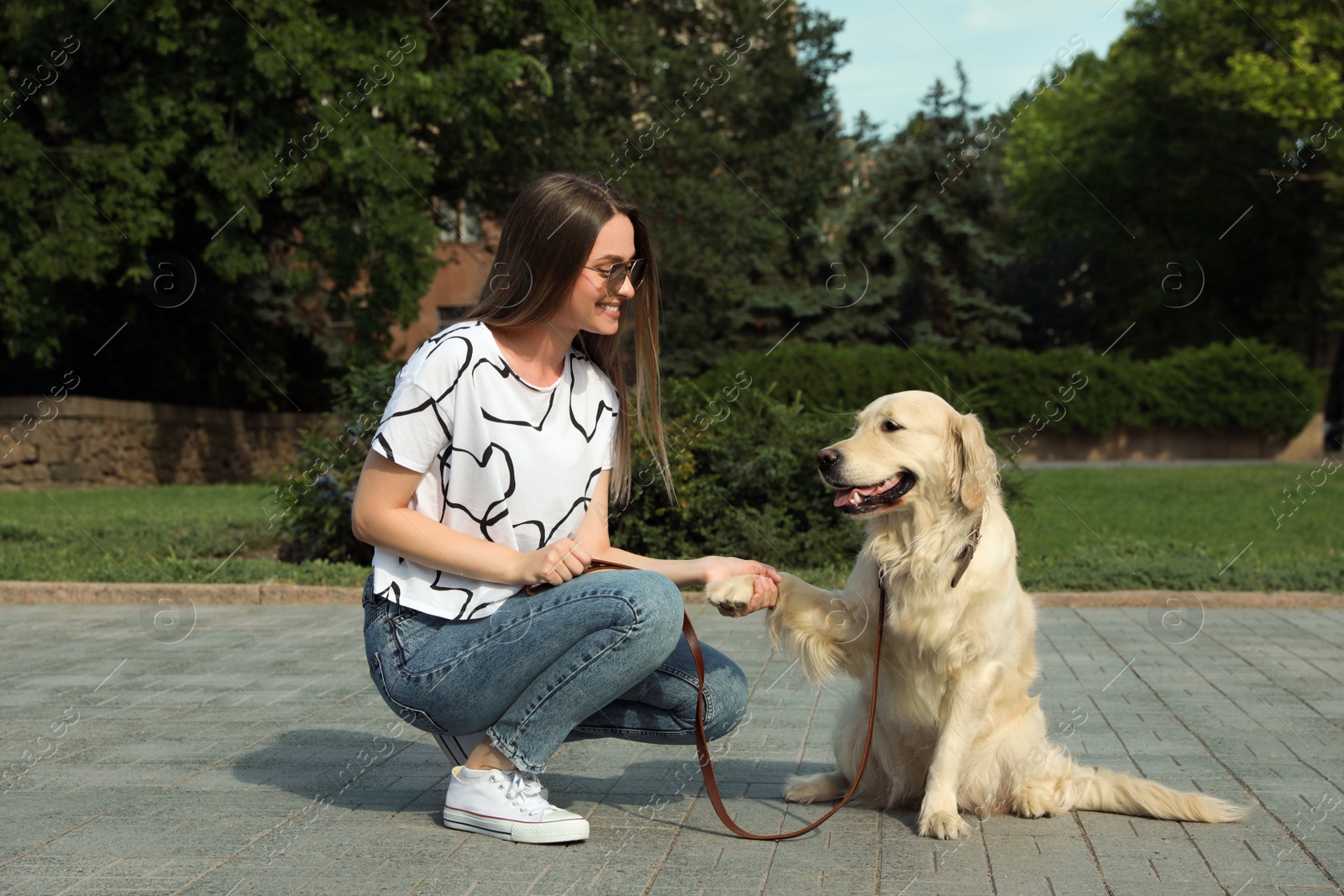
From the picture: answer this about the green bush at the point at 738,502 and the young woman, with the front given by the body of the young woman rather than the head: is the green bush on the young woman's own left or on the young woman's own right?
on the young woman's own left

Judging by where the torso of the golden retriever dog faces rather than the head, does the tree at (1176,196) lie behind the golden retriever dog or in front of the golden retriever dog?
behind

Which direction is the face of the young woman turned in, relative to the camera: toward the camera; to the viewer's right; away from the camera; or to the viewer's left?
to the viewer's right

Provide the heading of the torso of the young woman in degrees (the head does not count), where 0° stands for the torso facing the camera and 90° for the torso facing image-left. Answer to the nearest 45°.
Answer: approximately 315°

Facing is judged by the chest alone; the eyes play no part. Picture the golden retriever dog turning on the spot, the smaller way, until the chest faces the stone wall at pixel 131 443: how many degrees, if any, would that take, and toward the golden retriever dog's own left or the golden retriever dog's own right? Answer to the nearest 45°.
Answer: approximately 90° to the golden retriever dog's own right

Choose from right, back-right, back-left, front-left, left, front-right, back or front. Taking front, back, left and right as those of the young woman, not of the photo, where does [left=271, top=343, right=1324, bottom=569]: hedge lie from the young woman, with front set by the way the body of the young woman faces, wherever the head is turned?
back-left

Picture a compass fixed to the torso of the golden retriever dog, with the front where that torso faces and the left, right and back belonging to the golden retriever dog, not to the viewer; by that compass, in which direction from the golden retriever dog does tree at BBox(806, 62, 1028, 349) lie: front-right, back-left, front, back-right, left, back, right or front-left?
back-right

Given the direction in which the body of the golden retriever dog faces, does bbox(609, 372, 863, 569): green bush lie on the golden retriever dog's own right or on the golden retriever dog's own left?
on the golden retriever dog's own right

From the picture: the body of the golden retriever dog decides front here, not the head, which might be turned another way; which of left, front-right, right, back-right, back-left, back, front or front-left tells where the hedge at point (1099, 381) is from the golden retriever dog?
back-right

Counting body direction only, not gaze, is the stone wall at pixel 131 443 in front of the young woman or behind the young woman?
behind
